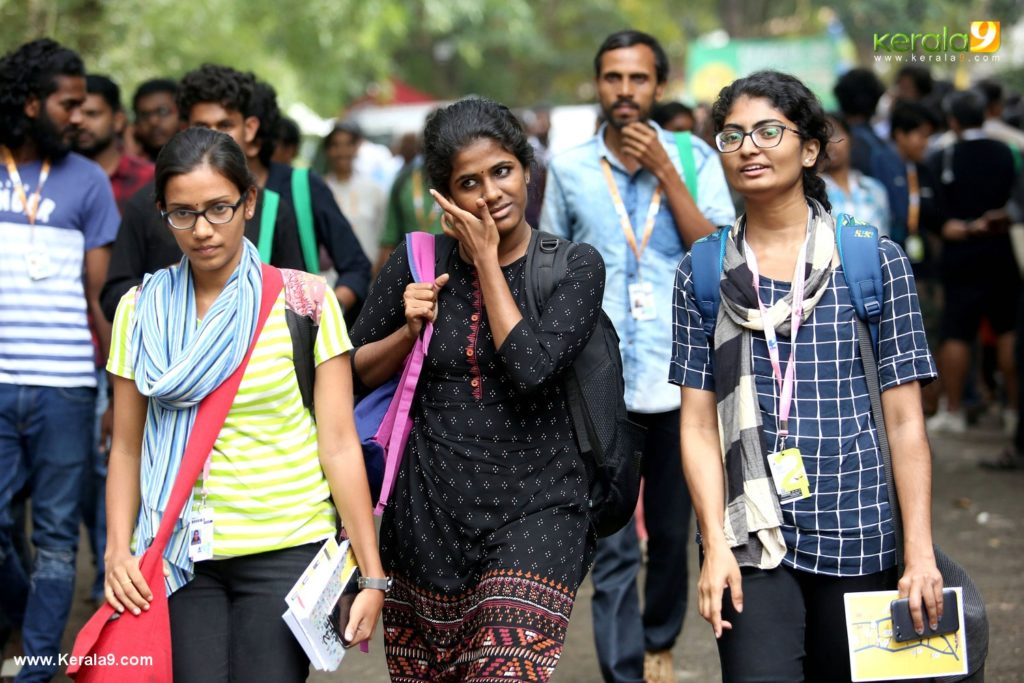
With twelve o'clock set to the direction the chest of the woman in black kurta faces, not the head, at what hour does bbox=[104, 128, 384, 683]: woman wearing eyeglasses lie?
The woman wearing eyeglasses is roughly at 3 o'clock from the woman in black kurta.

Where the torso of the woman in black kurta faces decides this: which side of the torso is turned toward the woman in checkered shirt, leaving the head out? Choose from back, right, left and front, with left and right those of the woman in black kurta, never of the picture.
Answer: left

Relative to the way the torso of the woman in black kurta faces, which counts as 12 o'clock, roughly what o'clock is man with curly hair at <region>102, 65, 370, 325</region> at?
The man with curly hair is roughly at 5 o'clock from the woman in black kurta.

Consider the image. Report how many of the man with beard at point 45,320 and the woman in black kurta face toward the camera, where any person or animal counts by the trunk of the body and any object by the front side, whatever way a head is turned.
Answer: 2

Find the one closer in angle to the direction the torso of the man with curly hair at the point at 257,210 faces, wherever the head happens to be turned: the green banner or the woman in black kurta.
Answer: the woman in black kurta

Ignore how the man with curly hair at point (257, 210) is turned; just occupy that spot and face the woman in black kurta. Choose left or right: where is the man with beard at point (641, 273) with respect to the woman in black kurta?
left

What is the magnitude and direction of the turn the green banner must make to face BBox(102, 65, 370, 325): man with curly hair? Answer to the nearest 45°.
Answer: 0° — it already faces them

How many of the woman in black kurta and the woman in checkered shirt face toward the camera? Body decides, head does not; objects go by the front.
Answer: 2
